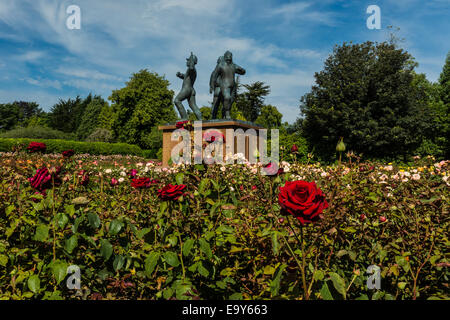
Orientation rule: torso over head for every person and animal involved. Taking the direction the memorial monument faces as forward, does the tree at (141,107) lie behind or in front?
behind

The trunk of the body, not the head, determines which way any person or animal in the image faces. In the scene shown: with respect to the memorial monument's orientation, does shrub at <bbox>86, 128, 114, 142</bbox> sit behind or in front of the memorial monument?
behind

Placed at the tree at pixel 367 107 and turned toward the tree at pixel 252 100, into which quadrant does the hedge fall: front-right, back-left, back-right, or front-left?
front-left

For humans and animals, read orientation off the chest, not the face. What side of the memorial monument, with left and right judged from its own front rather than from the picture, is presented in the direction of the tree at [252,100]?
back

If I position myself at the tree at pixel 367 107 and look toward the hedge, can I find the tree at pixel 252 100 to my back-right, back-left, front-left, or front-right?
front-right

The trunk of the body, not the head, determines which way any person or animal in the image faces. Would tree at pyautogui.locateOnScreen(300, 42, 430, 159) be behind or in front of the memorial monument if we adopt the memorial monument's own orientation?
behind

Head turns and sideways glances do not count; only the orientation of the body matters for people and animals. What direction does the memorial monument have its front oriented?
toward the camera
